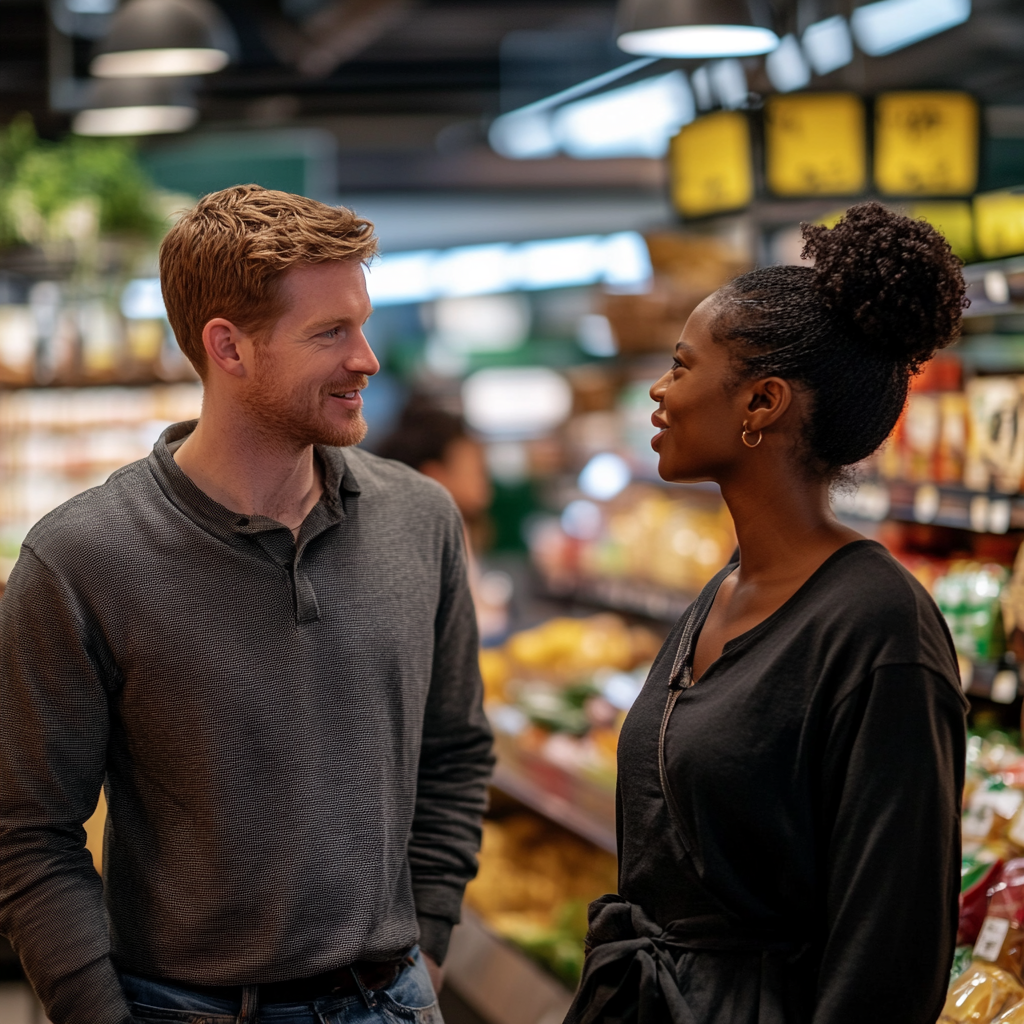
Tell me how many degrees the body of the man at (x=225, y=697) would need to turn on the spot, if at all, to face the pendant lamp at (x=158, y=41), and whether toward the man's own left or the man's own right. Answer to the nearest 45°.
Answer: approximately 135° to the man's own left

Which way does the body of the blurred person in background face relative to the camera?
to the viewer's right

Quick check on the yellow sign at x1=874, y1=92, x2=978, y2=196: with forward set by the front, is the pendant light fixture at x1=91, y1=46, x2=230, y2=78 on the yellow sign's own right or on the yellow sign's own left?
on the yellow sign's own right

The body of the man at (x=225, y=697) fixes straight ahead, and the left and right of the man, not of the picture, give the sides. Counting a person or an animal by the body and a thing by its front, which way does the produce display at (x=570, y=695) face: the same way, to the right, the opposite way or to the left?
to the right

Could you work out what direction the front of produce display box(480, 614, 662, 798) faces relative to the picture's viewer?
facing the viewer and to the left of the viewer

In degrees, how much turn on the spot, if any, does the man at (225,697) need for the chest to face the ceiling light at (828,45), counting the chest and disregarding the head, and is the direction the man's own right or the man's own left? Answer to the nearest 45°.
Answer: approximately 90° to the man's own left

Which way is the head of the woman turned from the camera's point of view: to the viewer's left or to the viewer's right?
to the viewer's left

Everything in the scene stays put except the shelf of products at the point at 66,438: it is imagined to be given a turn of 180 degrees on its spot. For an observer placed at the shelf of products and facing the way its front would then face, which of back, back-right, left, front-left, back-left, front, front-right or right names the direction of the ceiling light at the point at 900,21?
back-right

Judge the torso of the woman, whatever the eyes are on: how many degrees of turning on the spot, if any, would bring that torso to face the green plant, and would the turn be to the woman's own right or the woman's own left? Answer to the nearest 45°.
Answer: approximately 90° to the woman's own right
